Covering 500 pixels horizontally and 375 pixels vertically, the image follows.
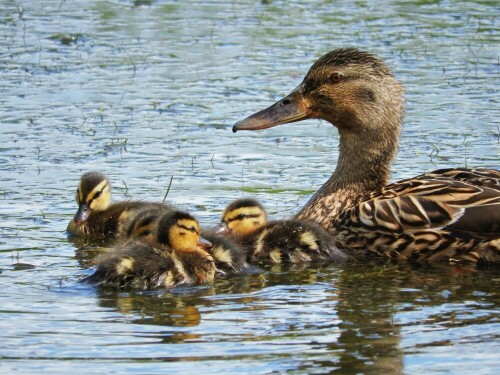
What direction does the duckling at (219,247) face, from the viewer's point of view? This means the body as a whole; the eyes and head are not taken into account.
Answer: to the viewer's left

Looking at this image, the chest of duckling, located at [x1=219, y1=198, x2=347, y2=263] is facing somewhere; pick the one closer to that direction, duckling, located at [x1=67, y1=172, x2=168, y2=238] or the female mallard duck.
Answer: the duckling

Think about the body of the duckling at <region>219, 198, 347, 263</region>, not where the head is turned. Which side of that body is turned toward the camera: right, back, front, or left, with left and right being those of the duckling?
left

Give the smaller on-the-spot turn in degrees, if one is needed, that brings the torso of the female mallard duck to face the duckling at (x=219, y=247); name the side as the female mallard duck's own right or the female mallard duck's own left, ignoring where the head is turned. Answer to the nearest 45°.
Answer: approximately 45° to the female mallard duck's own left

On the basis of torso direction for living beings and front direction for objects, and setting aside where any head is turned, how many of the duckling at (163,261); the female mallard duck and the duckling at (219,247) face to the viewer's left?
2

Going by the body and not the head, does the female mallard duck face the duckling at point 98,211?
yes

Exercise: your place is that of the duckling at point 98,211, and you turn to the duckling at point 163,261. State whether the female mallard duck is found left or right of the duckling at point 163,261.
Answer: left

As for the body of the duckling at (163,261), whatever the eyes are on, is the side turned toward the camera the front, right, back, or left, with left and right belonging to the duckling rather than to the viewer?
right

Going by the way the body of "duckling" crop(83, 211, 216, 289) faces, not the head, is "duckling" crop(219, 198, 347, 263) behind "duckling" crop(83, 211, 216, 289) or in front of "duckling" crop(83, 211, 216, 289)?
in front

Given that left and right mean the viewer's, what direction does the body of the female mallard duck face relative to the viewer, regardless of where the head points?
facing to the left of the viewer

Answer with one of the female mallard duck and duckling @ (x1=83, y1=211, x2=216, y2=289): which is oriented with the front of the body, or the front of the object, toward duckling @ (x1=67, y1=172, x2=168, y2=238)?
the female mallard duck

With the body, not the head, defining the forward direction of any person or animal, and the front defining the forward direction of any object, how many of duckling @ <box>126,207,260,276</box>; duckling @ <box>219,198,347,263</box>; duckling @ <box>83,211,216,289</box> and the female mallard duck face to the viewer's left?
3
